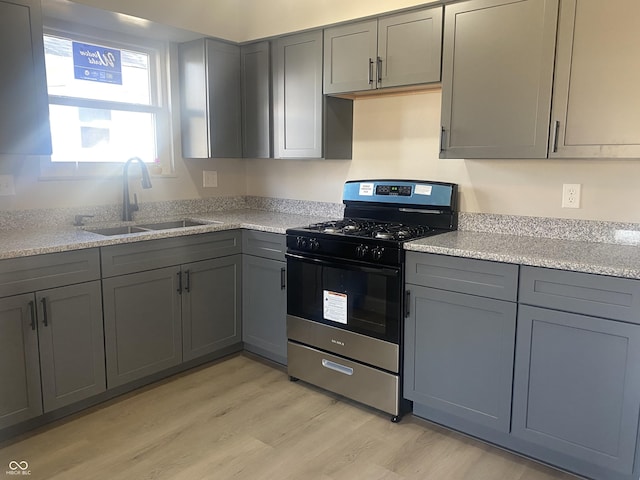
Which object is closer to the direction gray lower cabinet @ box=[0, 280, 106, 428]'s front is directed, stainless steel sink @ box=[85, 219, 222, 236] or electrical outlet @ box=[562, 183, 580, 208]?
the electrical outlet

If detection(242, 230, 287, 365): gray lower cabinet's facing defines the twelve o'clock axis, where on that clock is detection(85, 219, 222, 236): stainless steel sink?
The stainless steel sink is roughly at 2 o'clock from the gray lower cabinet.

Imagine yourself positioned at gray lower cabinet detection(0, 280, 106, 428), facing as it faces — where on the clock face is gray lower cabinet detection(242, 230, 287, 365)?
gray lower cabinet detection(242, 230, 287, 365) is roughly at 10 o'clock from gray lower cabinet detection(0, 280, 106, 428).

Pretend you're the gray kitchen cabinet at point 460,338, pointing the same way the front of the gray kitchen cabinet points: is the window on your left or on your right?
on your right

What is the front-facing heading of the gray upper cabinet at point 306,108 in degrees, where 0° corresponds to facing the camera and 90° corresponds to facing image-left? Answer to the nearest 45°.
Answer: approximately 45°

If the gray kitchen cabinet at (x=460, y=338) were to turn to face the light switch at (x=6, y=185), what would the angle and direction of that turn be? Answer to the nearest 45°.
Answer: approximately 45° to its right

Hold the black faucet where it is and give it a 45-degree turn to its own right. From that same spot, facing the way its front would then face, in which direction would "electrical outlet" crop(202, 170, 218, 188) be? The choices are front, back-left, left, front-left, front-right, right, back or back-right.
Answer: back-left

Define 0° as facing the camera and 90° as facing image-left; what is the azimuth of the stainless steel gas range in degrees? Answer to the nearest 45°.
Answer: approximately 45°

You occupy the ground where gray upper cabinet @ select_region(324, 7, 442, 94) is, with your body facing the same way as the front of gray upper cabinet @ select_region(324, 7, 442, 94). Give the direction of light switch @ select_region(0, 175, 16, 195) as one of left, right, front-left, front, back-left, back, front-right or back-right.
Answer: front-right

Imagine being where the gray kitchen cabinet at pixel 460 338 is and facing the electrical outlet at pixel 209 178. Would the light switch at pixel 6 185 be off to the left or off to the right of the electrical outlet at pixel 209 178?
left

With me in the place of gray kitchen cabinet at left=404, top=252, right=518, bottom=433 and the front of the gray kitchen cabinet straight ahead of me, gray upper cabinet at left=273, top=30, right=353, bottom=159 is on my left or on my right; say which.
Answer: on my right
